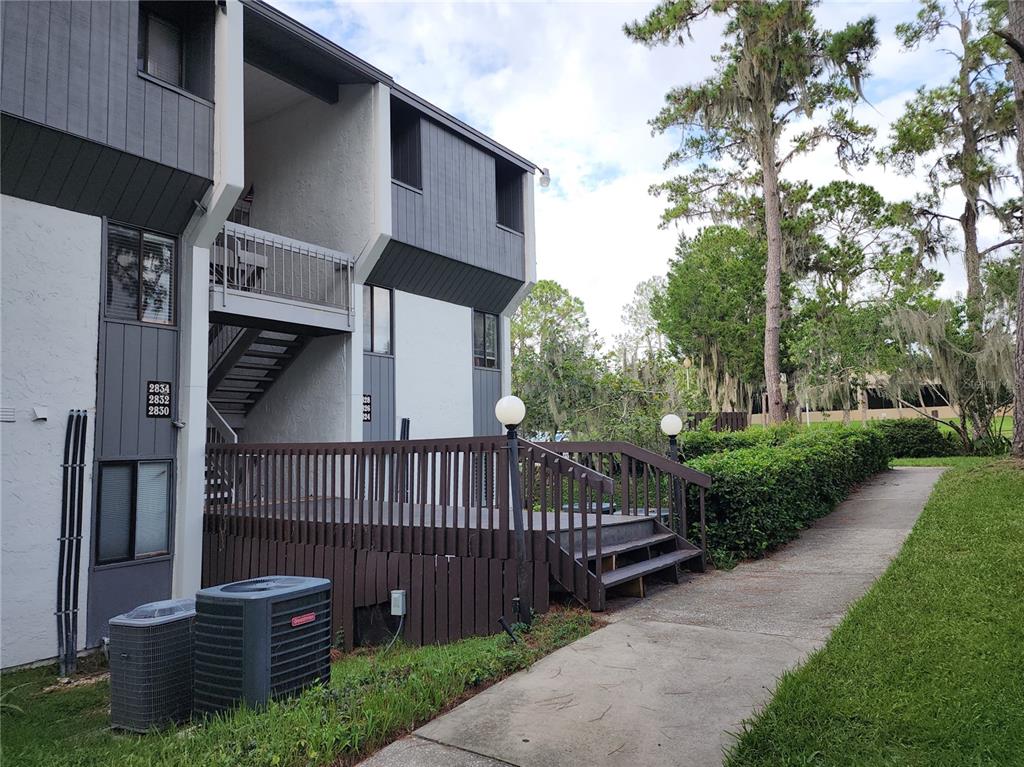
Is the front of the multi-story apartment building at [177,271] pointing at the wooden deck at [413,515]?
yes

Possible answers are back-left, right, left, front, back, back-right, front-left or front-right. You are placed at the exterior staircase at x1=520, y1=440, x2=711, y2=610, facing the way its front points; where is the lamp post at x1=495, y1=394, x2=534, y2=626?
right

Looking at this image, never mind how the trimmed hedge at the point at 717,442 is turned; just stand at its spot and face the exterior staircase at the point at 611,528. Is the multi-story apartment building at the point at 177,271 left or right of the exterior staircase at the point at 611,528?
right

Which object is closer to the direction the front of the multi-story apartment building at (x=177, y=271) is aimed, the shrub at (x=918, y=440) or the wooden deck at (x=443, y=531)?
the wooden deck

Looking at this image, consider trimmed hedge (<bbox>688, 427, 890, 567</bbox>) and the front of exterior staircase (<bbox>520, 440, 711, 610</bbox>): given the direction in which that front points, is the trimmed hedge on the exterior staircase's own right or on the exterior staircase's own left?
on the exterior staircase's own left

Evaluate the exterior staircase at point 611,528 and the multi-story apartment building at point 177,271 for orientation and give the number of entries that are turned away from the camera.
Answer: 0

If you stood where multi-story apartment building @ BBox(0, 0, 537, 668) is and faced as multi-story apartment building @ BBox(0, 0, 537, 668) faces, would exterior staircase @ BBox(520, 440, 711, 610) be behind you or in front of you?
in front

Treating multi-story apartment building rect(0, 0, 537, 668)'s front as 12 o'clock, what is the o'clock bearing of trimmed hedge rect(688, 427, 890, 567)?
The trimmed hedge is roughly at 11 o'clock from the multi-story apartment building.

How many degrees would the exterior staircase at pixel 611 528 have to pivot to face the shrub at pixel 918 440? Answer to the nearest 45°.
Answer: approximately 90° to its left

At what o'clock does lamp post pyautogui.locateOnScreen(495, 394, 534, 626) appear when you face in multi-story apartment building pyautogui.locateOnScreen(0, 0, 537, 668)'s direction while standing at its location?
The lamp post is roughly at 12 o'clock from the multi-story apartment building.

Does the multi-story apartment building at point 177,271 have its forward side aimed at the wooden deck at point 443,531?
yes

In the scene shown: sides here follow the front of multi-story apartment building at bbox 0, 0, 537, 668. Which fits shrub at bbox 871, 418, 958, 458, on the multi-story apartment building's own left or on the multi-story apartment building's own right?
on the multi-story apartment building's own left

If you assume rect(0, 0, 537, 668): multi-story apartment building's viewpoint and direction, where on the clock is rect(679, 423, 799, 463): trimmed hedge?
The trimmed hedge is roughly at 10 o'clock from the multi-story apartment building.

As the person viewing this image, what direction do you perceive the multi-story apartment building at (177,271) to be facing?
facing the viewer and to the right of the viewer
